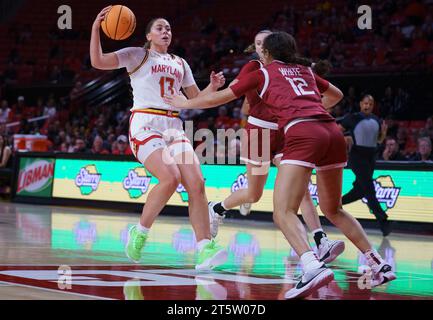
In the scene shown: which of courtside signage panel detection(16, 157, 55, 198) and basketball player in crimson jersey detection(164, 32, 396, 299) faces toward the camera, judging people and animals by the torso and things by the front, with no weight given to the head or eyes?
the courtside signage panel

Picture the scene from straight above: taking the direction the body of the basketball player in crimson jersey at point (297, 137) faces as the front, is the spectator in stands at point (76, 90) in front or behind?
in front

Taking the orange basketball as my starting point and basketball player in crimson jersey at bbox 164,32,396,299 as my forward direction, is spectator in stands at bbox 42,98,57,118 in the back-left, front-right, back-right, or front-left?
back-left

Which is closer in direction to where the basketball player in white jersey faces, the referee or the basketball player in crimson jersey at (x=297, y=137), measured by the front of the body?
the basketball player in crimson jersey

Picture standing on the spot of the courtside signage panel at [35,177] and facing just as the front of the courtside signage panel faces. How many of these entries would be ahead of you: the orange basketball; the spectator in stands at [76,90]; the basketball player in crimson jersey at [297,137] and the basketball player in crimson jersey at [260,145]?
3

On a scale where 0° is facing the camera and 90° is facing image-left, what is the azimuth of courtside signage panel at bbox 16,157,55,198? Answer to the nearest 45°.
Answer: approximately 0°

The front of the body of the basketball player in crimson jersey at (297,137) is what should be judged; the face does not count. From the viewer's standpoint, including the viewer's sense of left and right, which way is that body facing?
facing away from the viewer and to the left of the viewer

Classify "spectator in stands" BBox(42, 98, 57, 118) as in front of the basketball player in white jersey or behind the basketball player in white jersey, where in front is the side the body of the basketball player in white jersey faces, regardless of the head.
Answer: behind

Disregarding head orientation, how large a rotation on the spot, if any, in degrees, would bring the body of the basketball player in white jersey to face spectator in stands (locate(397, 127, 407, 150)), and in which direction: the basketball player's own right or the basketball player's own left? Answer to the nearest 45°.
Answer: approximately 90° to the basketball player's own left

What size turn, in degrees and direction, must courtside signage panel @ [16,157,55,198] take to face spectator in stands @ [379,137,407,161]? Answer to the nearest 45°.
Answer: approximately 45° to its left

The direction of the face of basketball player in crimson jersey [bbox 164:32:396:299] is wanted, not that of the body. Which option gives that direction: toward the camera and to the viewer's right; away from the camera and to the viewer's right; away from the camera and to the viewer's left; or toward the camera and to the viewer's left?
away from the camera and to the viewer's left

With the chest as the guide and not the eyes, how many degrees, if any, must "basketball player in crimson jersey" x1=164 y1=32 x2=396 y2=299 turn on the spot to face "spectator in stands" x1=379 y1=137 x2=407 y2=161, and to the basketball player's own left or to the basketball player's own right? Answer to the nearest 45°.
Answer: approximately 45° to the basketball player's own right
